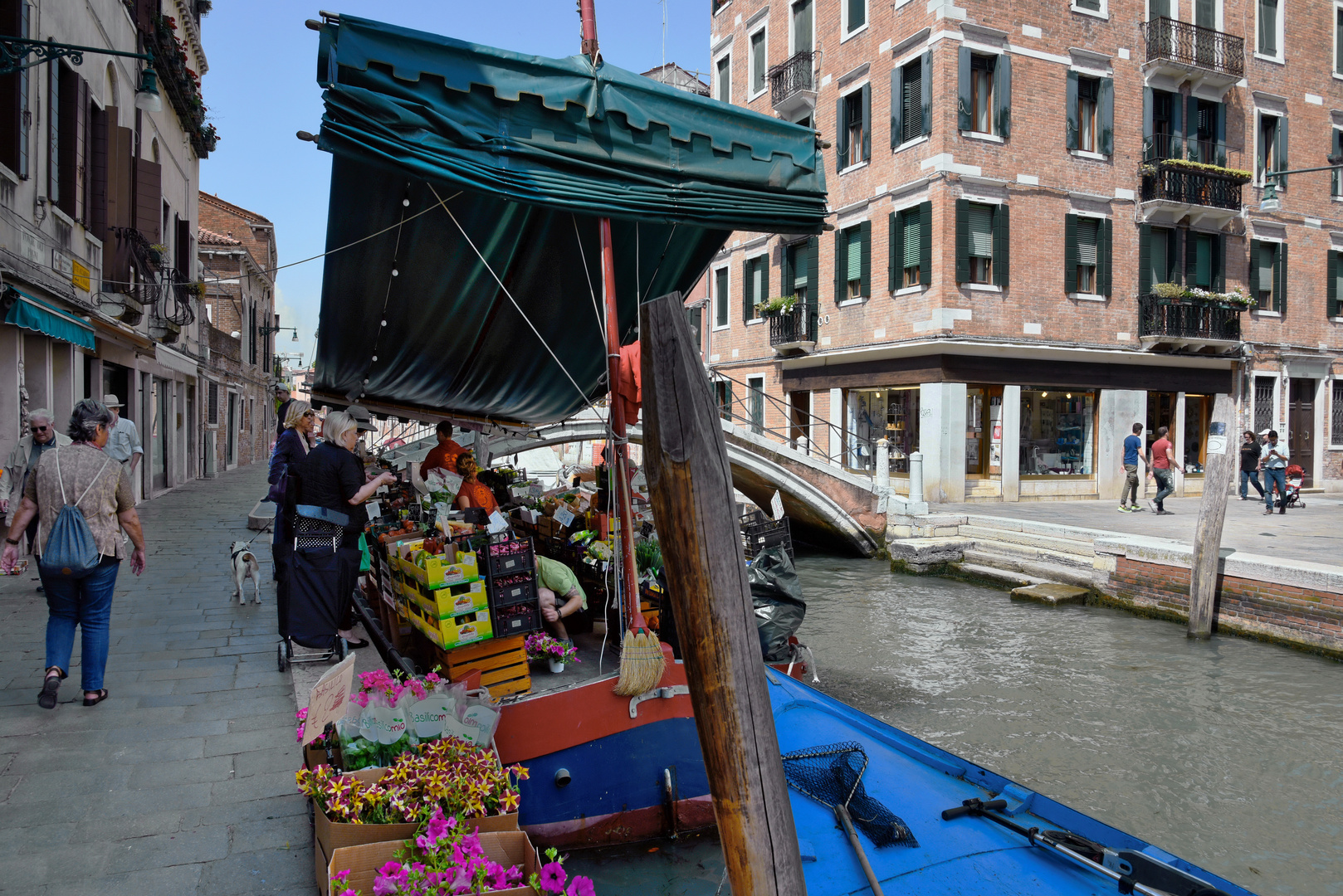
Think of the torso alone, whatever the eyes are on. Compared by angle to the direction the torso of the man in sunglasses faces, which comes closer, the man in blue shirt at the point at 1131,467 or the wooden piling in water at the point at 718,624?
the wooden piling in water

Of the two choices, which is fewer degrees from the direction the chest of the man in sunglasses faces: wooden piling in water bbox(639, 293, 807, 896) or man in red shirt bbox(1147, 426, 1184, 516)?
the wooden piling in water

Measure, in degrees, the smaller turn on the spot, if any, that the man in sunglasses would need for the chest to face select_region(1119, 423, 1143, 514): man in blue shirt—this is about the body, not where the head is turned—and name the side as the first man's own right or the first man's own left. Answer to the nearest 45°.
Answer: approximately 90° to the first man's own left

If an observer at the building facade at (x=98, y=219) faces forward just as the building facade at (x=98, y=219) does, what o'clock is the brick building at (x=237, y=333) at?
The brick building is roughly at 8 o'clock from the building facade.

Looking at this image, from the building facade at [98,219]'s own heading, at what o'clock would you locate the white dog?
The white dog is roughly at 1 o'clock from the building facade.

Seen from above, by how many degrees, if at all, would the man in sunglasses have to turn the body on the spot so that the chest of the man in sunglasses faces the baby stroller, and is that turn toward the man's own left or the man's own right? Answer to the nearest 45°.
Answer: approximately 90° to the man's own left

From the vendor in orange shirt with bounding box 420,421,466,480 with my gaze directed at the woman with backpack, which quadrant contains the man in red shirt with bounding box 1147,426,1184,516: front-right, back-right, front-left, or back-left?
back-left

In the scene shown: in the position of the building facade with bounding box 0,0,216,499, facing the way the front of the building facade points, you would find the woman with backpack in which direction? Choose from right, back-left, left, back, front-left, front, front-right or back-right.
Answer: front-right

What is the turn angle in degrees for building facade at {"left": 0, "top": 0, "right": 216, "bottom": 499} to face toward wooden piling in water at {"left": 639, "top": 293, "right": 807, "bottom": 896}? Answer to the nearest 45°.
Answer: approximately 45° to its right

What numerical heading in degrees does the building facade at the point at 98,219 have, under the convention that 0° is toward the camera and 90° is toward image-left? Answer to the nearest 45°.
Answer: approximately 315°

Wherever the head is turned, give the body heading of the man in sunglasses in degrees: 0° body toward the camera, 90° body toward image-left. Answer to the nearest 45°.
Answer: approximately 0°

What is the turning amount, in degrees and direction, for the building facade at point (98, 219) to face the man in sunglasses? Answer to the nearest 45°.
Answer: approximately 45° to its right
